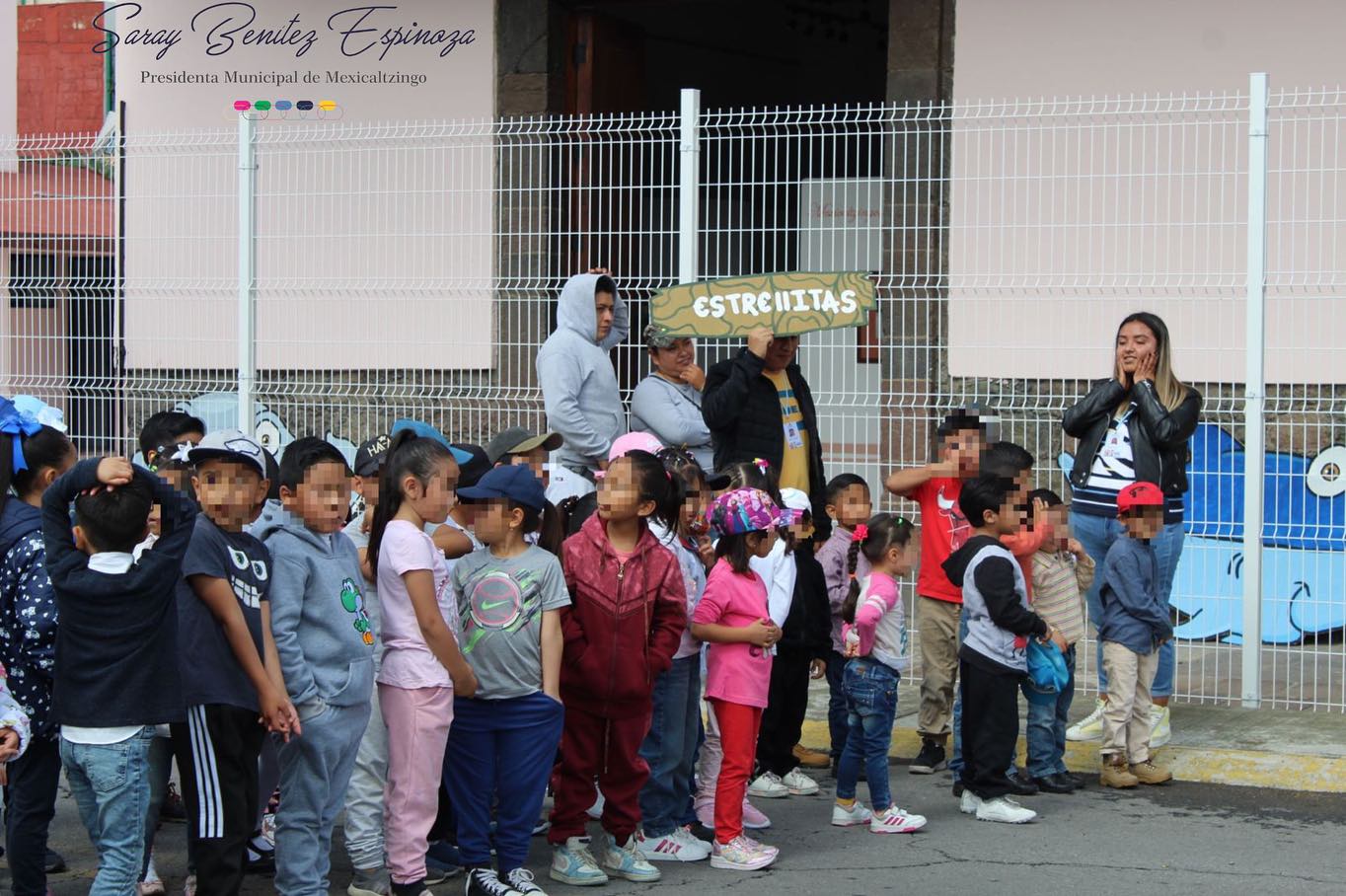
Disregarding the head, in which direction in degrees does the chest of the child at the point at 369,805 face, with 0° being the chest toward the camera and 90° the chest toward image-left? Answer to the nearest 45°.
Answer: approximately 315°

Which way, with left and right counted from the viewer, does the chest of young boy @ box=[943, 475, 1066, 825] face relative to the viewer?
facing to the right of the viewer

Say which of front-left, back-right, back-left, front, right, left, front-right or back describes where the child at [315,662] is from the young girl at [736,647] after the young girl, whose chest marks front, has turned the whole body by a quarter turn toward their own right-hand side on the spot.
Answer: front-right

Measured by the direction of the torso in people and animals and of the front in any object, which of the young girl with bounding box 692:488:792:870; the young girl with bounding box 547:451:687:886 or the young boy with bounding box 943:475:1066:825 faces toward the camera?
the young girl with bounding box 547:451:687:886

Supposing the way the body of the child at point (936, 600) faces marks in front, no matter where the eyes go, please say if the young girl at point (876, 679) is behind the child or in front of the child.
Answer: in front

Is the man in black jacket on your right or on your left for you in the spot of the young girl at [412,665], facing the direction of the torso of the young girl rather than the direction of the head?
on your left

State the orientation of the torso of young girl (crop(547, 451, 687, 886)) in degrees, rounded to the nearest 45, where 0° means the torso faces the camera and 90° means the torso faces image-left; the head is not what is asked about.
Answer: approximately 0°

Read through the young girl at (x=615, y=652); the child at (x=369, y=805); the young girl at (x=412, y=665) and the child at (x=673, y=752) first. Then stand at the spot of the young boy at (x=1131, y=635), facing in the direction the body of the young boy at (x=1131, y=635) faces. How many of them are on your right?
4

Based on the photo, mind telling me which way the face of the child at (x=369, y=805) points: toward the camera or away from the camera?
toward the camera

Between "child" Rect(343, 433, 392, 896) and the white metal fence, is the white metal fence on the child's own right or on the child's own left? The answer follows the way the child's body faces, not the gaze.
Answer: on the child's own left

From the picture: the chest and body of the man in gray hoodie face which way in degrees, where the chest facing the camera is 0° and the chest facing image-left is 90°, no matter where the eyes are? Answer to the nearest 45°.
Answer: approximately 315°

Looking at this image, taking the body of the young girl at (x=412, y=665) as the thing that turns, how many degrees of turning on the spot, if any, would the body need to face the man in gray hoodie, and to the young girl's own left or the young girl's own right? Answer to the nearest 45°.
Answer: approximately 90° to the young girl's own left

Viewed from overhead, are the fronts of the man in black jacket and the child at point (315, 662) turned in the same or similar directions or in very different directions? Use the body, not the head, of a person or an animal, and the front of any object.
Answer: same or similar directions

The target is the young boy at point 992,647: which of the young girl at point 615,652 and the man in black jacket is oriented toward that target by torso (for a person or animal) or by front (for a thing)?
the man in black jacket
